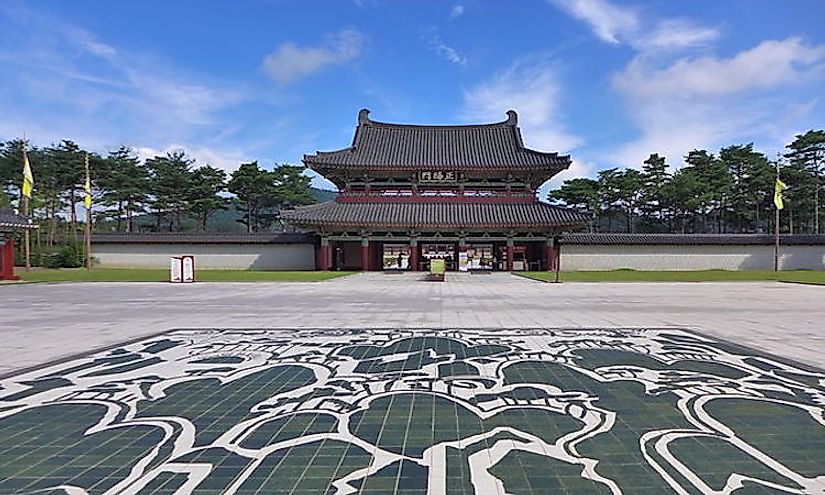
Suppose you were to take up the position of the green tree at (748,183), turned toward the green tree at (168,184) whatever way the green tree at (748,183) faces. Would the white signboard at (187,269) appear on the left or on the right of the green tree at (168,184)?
left

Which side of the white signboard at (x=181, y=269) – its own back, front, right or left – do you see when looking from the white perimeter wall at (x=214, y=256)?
back

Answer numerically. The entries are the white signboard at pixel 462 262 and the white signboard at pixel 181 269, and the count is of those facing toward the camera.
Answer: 2

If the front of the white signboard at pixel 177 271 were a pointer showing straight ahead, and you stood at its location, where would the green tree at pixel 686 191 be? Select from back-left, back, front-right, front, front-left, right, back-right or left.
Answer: left

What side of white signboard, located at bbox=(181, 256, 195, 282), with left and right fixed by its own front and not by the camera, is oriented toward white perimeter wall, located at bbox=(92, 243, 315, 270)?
back

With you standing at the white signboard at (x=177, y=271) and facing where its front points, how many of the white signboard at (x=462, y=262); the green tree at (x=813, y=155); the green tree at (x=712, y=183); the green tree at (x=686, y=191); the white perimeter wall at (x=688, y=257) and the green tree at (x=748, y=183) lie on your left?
6

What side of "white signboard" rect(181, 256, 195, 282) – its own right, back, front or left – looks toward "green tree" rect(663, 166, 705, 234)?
left

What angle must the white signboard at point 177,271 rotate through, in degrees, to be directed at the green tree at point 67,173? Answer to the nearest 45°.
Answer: approximately 180°

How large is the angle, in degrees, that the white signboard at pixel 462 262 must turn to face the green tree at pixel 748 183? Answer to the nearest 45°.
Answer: approximately 135° to its left

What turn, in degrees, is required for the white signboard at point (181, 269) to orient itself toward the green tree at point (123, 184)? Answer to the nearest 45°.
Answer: approximately 180°

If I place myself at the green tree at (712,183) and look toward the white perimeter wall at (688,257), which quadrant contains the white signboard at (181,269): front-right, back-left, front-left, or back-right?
front-right

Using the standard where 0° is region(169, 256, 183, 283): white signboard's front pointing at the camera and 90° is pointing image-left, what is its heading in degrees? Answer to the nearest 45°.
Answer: approximately 0°

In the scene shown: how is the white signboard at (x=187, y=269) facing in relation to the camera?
toward the camera

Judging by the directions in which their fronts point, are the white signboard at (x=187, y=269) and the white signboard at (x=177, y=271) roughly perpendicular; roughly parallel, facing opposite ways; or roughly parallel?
roughly parallel

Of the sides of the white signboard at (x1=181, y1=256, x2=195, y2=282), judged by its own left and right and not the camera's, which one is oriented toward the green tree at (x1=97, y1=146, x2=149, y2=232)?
back

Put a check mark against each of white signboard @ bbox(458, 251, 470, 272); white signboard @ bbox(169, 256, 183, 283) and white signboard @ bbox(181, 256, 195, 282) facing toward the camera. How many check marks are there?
3

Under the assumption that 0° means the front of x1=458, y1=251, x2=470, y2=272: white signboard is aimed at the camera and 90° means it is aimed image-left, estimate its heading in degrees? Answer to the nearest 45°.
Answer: approximately 0°

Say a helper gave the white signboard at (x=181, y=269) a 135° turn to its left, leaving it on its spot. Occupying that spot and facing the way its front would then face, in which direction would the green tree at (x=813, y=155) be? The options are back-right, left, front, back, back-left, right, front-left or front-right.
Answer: front-right

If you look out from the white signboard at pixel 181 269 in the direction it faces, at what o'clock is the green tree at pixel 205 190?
The green tree is roughly at 6 o'clock from the white signboard.
